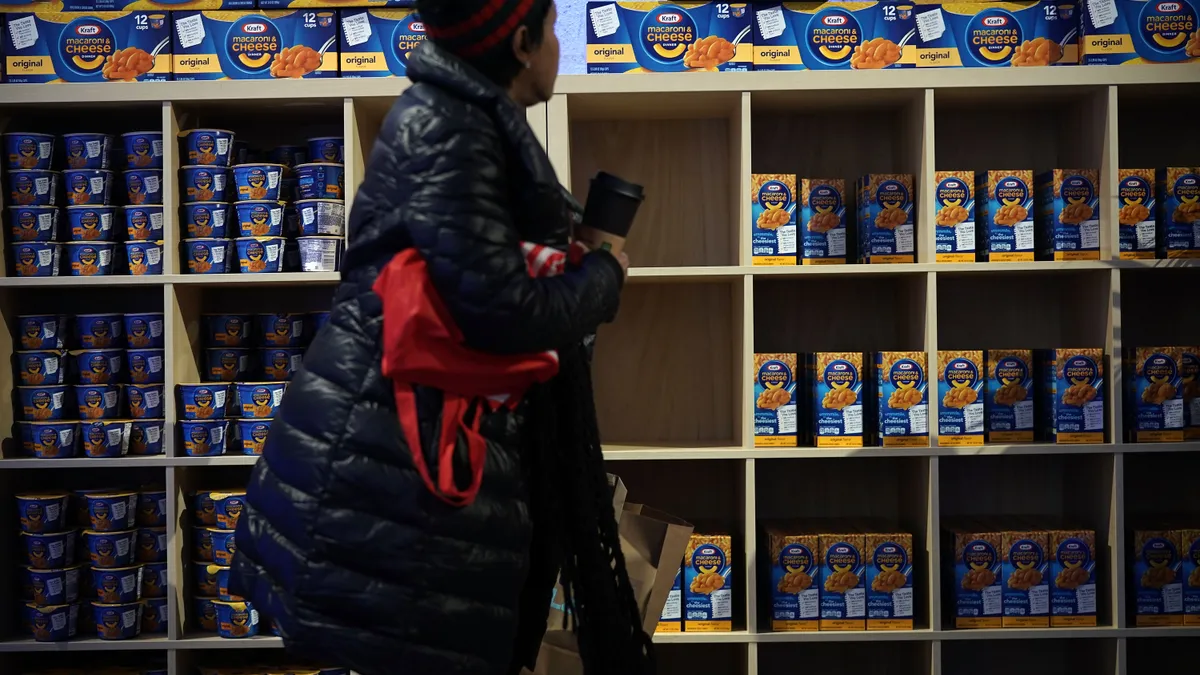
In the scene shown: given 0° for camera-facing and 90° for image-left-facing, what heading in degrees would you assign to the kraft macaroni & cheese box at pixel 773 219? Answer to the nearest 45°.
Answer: approximately 0°

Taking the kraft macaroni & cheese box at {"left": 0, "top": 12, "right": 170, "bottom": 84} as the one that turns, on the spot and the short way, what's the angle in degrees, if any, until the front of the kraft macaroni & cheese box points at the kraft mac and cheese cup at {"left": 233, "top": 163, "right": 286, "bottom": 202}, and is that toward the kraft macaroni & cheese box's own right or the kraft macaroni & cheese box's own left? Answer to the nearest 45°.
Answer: approximately 45° to the kraft macaroni & cheese box's own left

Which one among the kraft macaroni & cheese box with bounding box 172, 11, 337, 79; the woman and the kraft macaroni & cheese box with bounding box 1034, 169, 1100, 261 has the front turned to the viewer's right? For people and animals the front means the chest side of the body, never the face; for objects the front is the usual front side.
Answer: the woman

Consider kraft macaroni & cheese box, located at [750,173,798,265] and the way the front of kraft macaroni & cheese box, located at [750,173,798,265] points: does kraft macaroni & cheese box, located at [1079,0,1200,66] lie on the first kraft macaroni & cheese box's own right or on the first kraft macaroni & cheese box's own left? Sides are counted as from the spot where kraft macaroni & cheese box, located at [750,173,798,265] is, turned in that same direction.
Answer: on the first kraft macaroni & cheese box's own left

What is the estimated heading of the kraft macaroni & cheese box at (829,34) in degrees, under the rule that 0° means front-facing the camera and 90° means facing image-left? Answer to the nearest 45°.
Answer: approximately 0°

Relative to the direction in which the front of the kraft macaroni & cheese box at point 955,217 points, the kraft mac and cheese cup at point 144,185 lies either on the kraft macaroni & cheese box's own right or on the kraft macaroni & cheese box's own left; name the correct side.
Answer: on the kraft macaroni & cheese box's own right

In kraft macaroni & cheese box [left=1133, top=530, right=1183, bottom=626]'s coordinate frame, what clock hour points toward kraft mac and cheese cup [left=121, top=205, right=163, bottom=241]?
The kraft mac and cheese cup is roughly at 2 o'clock from the kraft macaroni & cheese box.

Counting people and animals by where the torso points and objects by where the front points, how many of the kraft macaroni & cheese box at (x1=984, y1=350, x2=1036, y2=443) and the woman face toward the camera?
1

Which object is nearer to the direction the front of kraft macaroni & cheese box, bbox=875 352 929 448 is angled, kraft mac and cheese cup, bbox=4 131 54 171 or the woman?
the woman
